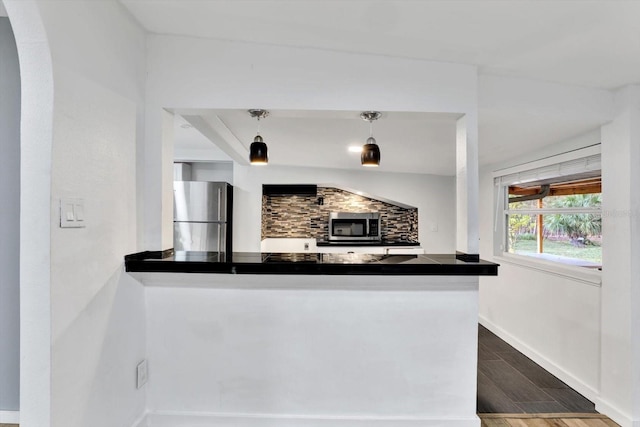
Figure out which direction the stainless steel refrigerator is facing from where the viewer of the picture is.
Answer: facing the viewer

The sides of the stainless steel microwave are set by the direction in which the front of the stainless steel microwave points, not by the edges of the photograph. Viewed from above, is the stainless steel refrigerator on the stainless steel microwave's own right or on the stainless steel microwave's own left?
on the stainless steel microwave's own right

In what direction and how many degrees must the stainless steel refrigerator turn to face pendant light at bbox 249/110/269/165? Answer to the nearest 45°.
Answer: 0° — it already faces it

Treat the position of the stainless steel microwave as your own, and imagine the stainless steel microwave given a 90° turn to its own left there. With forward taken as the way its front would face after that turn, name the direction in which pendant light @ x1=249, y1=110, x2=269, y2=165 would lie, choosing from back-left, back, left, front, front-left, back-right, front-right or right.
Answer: right

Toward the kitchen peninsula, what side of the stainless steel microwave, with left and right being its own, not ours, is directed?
front

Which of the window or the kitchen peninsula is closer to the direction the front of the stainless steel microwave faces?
the kitchen peninsula

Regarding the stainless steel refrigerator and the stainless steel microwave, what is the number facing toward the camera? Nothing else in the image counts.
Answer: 2

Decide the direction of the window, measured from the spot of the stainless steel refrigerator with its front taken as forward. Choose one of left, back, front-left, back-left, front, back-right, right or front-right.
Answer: front-left

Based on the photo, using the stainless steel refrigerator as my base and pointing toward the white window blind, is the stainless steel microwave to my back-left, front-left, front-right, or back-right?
front-left
